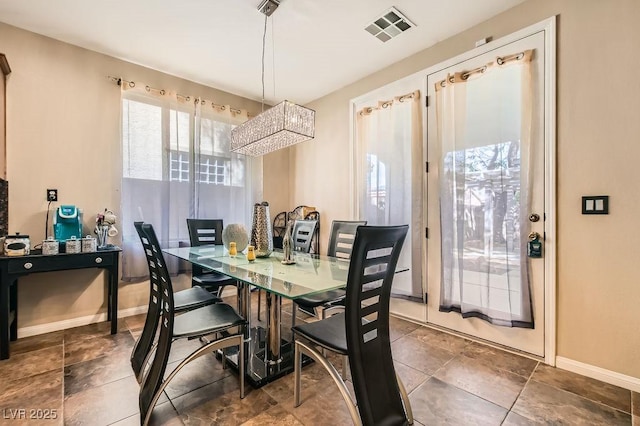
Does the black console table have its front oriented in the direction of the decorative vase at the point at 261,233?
no

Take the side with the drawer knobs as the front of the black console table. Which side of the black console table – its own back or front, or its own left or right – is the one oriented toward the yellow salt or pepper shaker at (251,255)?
front

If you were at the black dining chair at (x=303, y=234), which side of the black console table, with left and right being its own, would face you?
left

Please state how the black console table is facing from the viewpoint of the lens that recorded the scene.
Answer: facing the viewer and to the right of the viewer

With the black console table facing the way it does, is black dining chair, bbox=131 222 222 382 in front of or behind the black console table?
in front

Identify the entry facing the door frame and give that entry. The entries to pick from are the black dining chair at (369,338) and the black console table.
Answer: the black console table

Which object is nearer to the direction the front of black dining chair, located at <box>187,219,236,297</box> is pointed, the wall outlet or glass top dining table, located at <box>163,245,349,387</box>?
the glass top dining table

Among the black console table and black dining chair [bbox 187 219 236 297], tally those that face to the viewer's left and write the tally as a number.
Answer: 0

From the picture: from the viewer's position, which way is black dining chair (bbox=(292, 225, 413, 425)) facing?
facing away from the viewer and to the left of the viewer

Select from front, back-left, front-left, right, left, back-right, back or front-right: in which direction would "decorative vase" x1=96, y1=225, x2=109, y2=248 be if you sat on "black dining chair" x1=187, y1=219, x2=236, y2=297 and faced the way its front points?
back-right

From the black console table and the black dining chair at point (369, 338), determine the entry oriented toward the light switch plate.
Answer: the black console table

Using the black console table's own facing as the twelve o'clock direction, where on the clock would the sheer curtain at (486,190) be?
The sheer curtain is roughly at 10 o'clock from the black console table.

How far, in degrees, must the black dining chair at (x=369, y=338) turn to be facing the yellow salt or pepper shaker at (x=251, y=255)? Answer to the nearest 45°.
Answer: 0° — it already faces it

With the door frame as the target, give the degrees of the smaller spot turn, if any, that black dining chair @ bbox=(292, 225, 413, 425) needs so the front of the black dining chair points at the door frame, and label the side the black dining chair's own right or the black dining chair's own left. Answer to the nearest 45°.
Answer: approximately 90° to the black dining chair's own right
